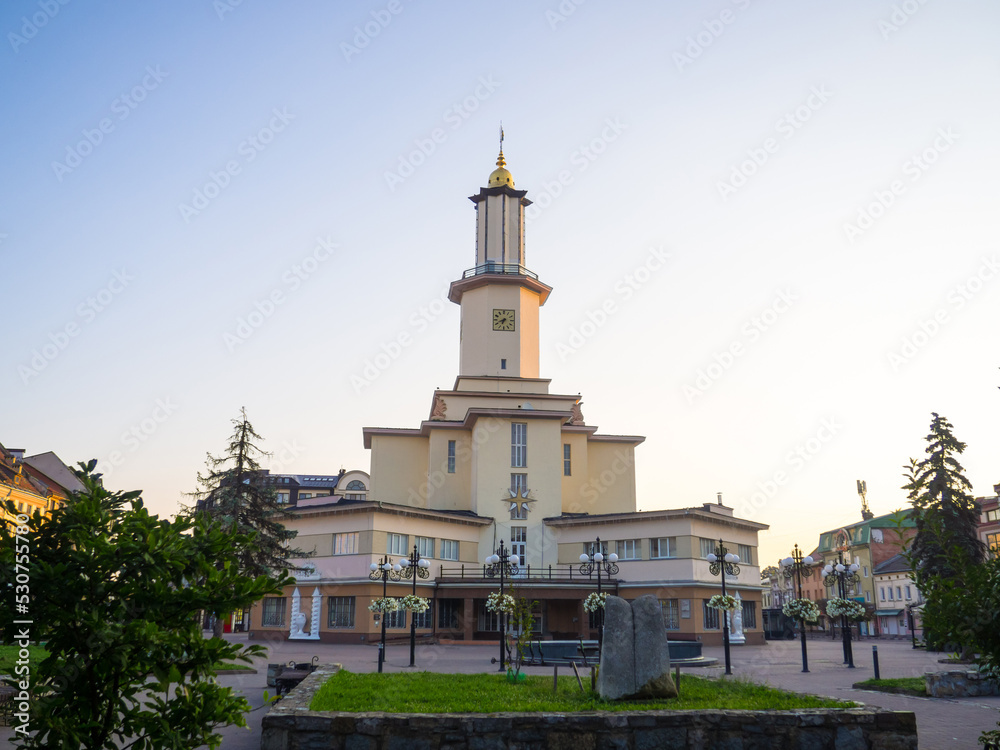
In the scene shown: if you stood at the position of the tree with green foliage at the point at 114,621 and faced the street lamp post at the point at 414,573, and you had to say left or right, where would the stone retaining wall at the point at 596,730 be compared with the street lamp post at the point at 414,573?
right

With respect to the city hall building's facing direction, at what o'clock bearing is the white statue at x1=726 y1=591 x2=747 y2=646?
The white statue is roughly at 9 o'clock from the city hall building.

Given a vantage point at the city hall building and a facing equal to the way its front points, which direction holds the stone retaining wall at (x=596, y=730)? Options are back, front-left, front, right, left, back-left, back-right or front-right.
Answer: front

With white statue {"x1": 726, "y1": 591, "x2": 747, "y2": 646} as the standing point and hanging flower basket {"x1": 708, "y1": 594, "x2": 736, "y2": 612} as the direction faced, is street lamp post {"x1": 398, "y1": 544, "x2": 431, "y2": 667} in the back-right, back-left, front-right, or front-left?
front-right

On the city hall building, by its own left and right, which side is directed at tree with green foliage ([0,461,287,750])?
front

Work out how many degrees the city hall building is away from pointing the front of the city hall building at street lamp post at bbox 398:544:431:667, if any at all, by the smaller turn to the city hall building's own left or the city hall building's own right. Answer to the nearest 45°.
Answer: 0° — it already faces it

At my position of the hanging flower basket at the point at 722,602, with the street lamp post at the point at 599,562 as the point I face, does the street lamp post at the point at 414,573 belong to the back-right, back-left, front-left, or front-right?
front-left

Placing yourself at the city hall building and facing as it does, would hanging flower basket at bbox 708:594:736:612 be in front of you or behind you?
in front

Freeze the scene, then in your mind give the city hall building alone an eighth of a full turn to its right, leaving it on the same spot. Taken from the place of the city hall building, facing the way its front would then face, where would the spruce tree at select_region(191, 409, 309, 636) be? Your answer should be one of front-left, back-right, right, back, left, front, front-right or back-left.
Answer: front

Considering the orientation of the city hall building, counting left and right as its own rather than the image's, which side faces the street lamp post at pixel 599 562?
front
